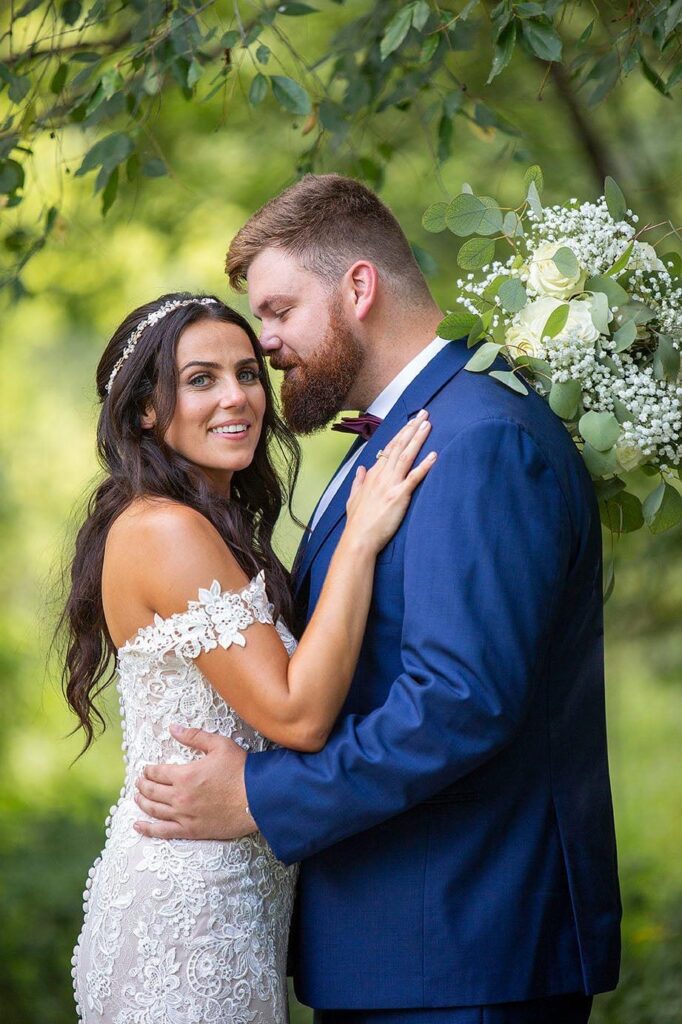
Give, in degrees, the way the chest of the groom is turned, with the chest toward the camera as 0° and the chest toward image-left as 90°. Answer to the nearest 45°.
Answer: approximately 90°

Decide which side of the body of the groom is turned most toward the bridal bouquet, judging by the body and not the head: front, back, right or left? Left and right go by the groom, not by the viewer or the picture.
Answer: back
